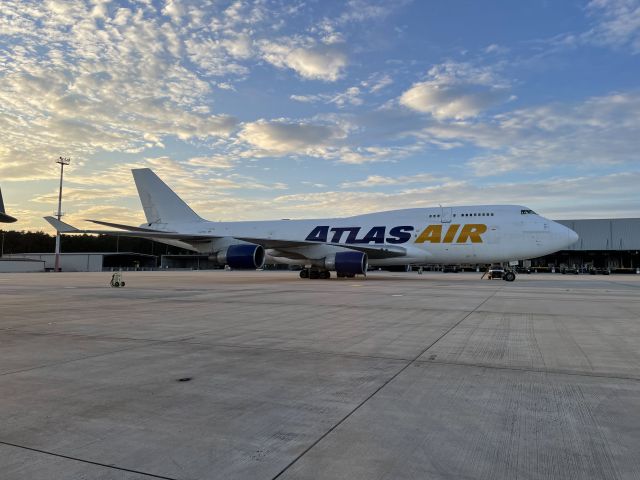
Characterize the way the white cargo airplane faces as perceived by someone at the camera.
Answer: facing the viewer and to the right of the viewer
